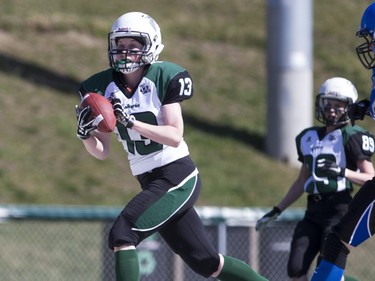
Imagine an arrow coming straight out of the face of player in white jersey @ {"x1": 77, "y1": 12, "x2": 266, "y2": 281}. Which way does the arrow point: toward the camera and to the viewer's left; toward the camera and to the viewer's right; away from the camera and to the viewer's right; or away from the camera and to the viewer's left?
toward the camera and to the viewer's left

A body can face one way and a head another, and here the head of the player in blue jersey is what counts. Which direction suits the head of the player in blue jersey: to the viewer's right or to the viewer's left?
to the viewer's left

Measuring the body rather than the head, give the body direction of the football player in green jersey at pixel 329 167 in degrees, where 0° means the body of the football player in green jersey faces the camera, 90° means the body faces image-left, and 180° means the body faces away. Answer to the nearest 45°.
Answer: approximately 45°
